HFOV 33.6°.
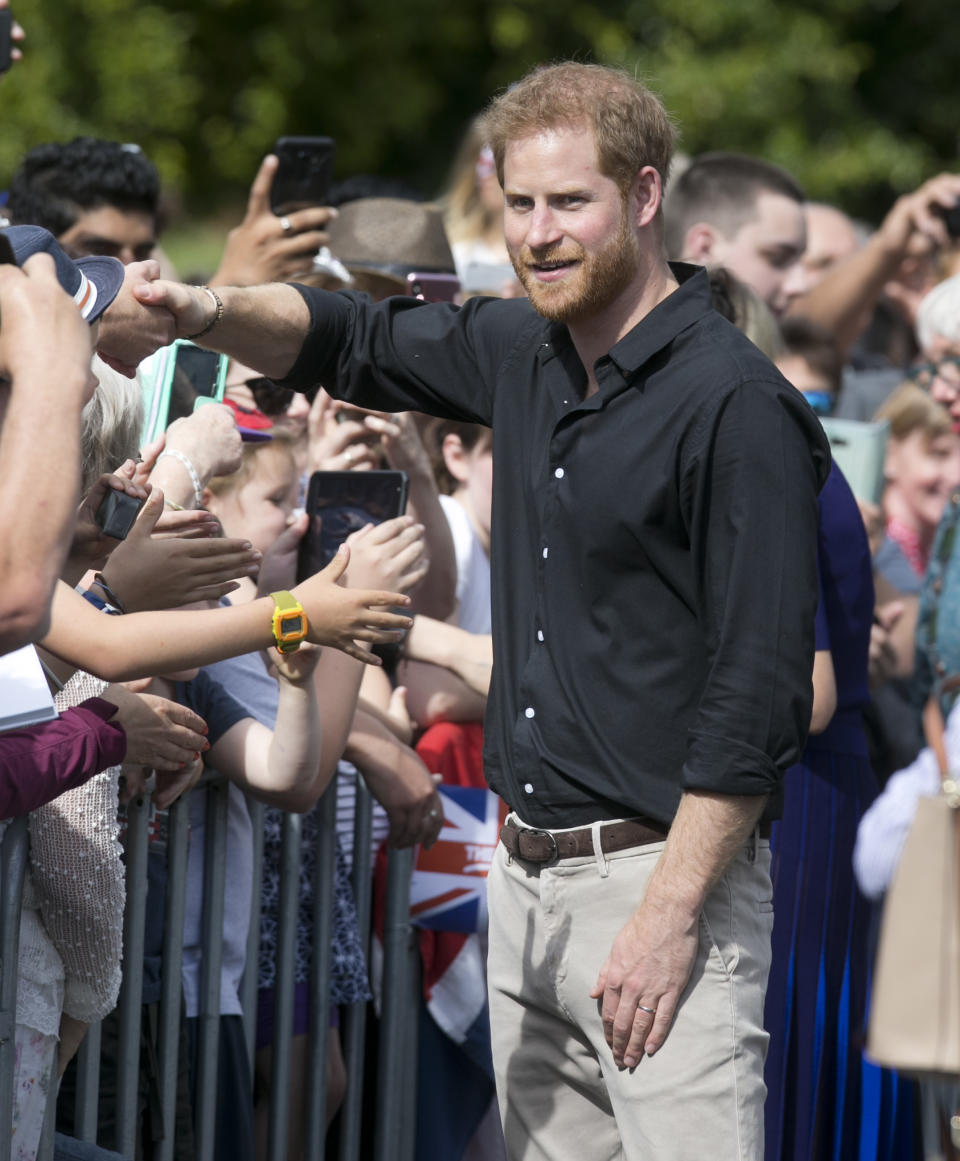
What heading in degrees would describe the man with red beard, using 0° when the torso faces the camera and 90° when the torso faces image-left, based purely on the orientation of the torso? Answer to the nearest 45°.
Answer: approximately 45°

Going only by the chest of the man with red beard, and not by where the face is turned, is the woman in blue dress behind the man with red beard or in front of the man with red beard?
behind

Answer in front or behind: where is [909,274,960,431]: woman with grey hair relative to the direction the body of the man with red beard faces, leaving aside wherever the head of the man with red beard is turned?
behind
